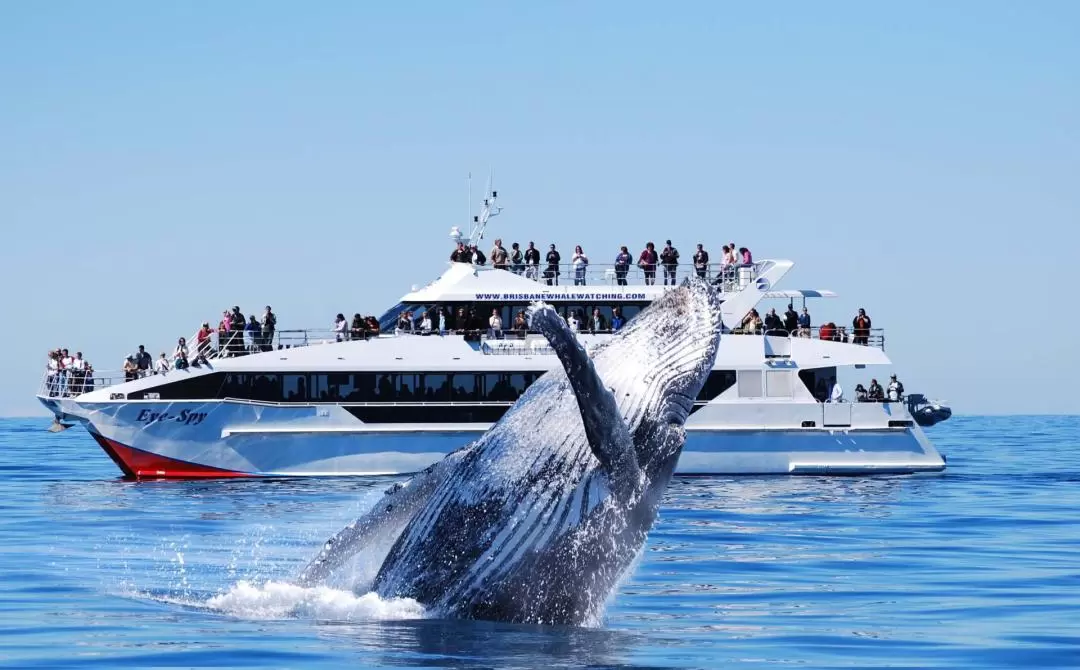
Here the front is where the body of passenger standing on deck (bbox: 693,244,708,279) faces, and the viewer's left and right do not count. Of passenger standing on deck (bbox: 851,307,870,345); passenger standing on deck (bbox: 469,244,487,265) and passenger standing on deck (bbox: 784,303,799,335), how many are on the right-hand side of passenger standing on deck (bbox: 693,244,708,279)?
1

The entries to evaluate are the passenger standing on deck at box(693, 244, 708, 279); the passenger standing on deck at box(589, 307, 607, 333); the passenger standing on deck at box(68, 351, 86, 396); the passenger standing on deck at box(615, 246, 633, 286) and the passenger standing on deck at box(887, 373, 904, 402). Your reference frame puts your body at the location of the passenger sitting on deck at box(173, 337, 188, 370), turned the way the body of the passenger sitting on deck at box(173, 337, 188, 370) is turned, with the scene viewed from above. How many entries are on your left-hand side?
4

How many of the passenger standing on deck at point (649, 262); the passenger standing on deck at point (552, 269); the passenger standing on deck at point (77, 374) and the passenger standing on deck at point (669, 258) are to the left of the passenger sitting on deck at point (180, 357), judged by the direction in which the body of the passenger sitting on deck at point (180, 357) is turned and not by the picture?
3

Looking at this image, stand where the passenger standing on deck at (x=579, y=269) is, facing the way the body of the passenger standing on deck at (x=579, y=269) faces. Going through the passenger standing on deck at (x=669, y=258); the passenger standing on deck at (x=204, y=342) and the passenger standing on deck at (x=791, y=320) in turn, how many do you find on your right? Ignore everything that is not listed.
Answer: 1

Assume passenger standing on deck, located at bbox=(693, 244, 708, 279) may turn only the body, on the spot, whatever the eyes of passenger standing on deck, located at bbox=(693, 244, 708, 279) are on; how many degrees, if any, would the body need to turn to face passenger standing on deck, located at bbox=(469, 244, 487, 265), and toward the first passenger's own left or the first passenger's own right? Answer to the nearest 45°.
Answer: approximately 90° to the first passenger's own right

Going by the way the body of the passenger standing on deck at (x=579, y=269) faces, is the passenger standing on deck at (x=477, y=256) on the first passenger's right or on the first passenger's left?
on the first passenger's right

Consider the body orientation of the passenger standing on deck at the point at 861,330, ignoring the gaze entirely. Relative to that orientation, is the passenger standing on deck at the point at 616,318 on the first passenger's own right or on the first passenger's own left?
on the first passenger's own right

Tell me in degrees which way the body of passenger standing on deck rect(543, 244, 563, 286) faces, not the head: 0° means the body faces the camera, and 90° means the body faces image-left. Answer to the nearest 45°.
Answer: approximately 0°

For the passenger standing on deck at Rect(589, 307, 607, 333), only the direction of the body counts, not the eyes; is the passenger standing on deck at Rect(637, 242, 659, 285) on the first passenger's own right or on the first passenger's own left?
on the first passenger's own left
